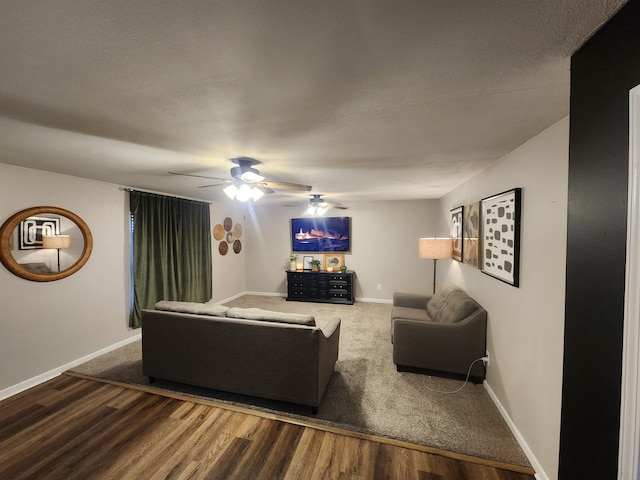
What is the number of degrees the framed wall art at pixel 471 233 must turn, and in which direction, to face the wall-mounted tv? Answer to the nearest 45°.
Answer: approximately 90° to its right

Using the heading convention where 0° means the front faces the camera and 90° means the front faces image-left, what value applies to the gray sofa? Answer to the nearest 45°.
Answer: approximately 225°

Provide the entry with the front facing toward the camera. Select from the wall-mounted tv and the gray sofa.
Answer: the wall-mounted tv

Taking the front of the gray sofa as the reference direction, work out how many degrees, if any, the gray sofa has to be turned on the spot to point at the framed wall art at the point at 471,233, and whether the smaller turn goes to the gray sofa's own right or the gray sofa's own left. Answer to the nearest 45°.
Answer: approximately 45° to the gray sofa's own right

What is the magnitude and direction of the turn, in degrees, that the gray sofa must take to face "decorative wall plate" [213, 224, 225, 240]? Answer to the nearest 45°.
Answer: approximately 45° to its left

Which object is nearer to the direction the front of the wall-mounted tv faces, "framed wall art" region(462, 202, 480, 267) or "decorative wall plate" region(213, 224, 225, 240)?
the framed wall art

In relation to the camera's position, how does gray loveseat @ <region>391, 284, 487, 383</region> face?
facing to the left of the viewer

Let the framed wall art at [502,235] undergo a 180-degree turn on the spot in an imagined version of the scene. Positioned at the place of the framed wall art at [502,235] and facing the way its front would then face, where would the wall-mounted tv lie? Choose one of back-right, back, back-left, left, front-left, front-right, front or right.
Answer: left

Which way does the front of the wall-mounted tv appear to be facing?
toward the camera

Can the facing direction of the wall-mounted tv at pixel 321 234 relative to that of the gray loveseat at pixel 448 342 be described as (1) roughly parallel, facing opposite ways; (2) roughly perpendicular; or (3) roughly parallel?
roughly perpendicular

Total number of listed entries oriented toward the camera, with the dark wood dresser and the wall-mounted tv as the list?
2

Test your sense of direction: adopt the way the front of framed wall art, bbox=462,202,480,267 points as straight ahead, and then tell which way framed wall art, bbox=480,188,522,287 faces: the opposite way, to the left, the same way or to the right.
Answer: the same way

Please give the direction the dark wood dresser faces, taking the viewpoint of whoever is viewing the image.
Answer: facing the viewer

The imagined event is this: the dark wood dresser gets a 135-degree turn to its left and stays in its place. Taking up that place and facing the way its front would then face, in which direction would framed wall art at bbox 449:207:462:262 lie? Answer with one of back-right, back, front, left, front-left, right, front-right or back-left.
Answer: right

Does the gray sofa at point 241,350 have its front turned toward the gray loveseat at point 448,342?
no
